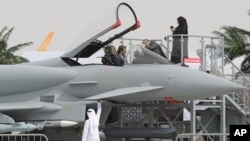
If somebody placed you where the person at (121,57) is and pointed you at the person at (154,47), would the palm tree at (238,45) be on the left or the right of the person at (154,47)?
left

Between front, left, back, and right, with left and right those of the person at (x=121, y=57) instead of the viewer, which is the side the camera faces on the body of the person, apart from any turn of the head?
right

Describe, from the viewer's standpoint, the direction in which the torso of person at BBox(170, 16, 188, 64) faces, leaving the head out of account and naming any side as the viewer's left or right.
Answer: facing to the left of the viewer

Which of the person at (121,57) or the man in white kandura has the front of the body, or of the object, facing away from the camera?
the man in white kandura

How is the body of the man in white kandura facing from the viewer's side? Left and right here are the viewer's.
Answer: facing away from the viewer

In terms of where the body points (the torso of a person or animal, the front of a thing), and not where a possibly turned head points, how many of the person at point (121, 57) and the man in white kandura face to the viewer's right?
1

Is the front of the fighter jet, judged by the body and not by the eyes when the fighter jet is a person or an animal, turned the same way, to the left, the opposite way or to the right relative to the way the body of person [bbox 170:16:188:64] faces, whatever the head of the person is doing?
the opposite way

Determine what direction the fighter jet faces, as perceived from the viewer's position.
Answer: facing to the right of the viewer
